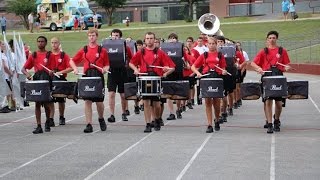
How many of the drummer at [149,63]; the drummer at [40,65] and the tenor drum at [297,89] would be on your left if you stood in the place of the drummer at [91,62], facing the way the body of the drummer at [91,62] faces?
2

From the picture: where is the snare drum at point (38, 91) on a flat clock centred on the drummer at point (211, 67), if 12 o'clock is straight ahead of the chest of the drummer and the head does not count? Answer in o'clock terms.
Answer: The snare drum is roughly at 3 o'clock from the drummer.

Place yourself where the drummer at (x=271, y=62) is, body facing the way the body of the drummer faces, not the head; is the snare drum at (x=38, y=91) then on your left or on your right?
on your right

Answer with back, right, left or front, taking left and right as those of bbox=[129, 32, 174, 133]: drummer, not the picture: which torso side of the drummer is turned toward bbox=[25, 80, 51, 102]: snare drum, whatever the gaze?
right

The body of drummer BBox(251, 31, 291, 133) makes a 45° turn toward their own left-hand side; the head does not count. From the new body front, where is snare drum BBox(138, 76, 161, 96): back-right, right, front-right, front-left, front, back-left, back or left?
back-right

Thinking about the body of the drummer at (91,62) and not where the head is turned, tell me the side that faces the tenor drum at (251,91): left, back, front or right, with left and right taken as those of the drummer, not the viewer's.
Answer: left
